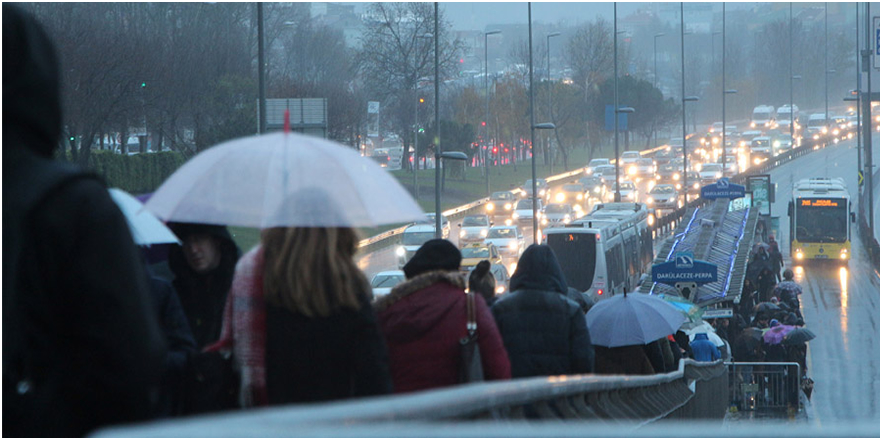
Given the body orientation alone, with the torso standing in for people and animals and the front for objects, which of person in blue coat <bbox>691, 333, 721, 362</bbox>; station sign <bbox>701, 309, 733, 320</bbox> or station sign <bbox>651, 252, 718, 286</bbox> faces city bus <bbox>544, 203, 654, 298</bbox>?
the person in blue coat

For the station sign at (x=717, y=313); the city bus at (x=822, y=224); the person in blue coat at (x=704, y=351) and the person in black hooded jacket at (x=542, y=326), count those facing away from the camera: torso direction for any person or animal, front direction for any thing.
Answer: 2

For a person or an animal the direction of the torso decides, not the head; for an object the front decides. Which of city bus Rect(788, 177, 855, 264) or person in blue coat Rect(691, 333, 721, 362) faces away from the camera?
the person in blue coat

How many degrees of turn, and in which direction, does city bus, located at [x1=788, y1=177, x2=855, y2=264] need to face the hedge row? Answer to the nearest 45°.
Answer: approximately 90° to its right

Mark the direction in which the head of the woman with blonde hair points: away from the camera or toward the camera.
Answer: away from the camera

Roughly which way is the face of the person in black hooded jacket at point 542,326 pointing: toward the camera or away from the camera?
away from the camera

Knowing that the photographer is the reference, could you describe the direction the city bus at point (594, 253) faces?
facing away from the viewer and to the right of the viewer

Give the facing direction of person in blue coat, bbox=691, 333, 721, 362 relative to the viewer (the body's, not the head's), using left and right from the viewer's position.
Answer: facing away from the viewer

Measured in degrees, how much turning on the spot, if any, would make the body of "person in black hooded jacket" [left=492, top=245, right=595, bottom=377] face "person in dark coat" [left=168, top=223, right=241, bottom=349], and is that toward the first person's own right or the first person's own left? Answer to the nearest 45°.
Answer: approximately 135° to the first person's own left

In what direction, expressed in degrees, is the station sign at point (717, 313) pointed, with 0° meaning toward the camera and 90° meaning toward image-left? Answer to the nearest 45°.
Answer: approximately 0°

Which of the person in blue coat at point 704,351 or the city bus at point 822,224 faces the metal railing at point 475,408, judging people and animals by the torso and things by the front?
the city bus

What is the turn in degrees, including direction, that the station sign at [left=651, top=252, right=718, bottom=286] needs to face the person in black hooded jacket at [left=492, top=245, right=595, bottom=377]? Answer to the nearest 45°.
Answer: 0° — it already faces them

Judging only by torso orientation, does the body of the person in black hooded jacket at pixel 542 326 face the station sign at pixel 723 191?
yes
